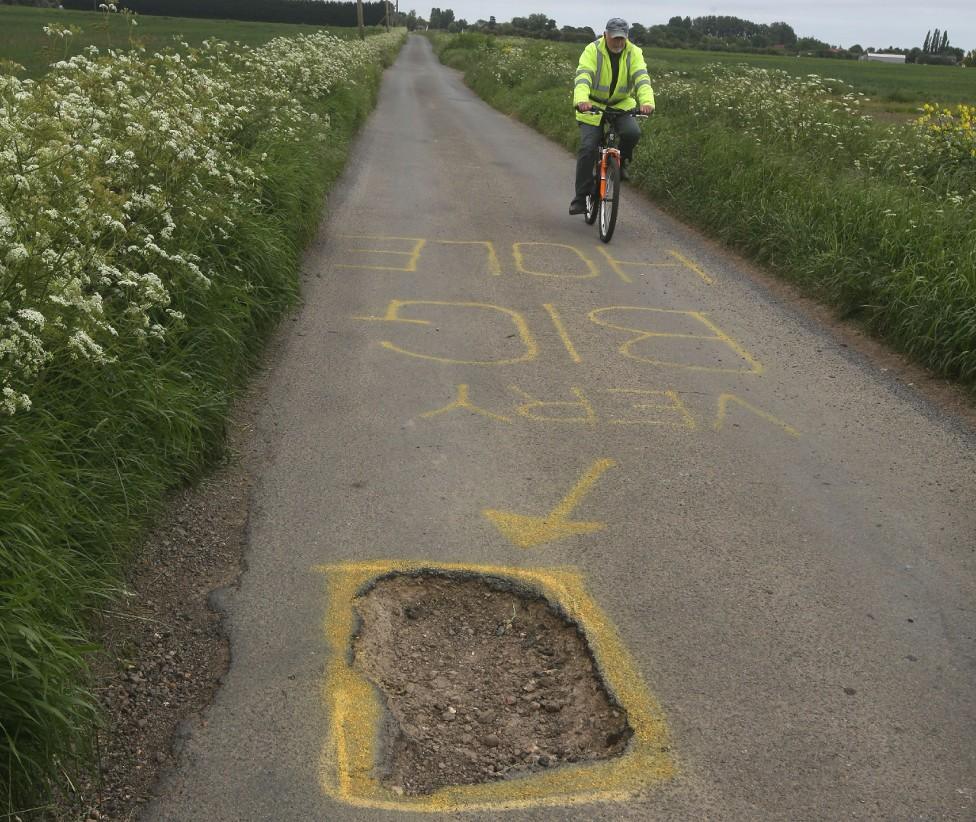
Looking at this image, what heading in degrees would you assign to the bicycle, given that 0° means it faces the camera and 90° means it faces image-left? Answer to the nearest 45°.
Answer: approximately 0°

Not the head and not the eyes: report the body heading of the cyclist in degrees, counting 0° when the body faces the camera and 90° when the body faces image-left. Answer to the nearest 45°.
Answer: approximately 0°
